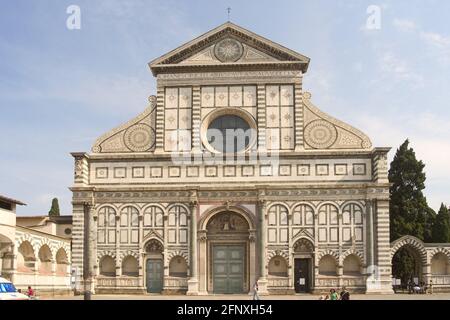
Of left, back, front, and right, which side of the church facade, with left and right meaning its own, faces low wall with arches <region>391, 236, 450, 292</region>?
left

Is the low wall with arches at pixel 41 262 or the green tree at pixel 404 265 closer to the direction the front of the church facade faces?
the low wall with arches

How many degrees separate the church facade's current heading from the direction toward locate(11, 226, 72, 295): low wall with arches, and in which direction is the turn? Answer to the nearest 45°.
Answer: approximately 90° to its right

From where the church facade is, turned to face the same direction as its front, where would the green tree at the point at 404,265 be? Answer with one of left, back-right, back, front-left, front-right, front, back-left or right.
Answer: back-left

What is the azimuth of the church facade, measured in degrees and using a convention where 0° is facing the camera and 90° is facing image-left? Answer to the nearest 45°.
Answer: approximately 0°
